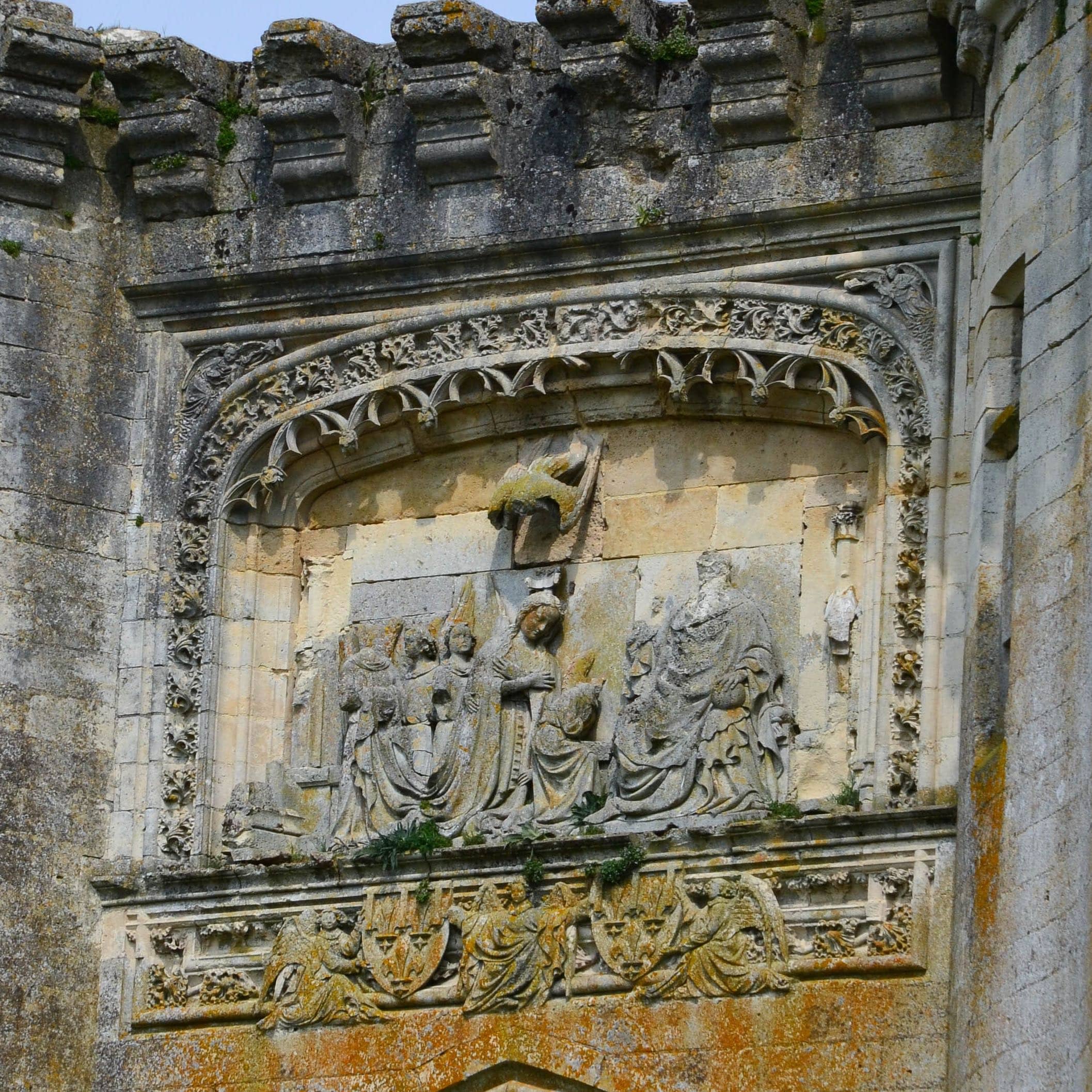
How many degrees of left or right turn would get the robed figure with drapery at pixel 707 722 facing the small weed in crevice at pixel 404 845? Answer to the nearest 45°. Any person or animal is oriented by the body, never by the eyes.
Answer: approximately 45° to its right

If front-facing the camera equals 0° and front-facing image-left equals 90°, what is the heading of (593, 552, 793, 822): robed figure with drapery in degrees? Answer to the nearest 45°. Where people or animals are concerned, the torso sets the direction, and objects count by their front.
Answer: approximately 45°

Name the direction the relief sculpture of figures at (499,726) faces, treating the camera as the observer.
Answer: facing the viewer and to the right of the viewer

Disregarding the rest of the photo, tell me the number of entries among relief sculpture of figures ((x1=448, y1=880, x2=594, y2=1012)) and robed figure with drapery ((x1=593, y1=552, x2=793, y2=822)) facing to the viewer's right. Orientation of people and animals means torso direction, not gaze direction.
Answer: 0

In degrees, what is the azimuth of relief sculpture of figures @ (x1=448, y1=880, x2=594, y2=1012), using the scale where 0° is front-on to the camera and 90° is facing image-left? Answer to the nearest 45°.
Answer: approximately 0°
